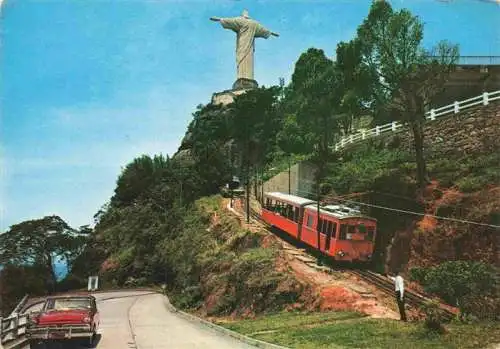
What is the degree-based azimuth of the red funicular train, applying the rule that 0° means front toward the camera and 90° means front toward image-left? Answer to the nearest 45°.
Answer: approximately 315°

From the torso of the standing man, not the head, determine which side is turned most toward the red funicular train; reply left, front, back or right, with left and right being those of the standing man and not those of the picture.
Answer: front

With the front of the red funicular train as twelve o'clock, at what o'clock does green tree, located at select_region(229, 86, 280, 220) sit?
The green tree is roughly at 7 o'clock from the red funicular train.

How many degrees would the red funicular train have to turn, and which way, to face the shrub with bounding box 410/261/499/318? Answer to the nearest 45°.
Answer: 0° — it already faces it

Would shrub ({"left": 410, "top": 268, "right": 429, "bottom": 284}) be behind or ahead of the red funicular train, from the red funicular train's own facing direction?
ahead

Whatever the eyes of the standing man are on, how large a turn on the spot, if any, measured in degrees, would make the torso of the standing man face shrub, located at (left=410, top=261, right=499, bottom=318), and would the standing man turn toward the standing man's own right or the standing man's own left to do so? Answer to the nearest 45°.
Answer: approximately 135° to the standing man's own right

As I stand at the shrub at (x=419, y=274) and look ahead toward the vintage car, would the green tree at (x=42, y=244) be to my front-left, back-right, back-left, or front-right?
front-right

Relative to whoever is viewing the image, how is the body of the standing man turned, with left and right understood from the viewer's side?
facing away from the viewer and to the left of the viewer
